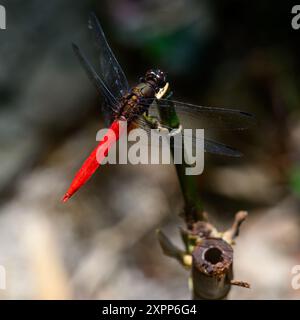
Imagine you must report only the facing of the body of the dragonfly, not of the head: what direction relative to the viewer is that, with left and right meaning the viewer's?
facing away from the viewer and to the right of the viewer
